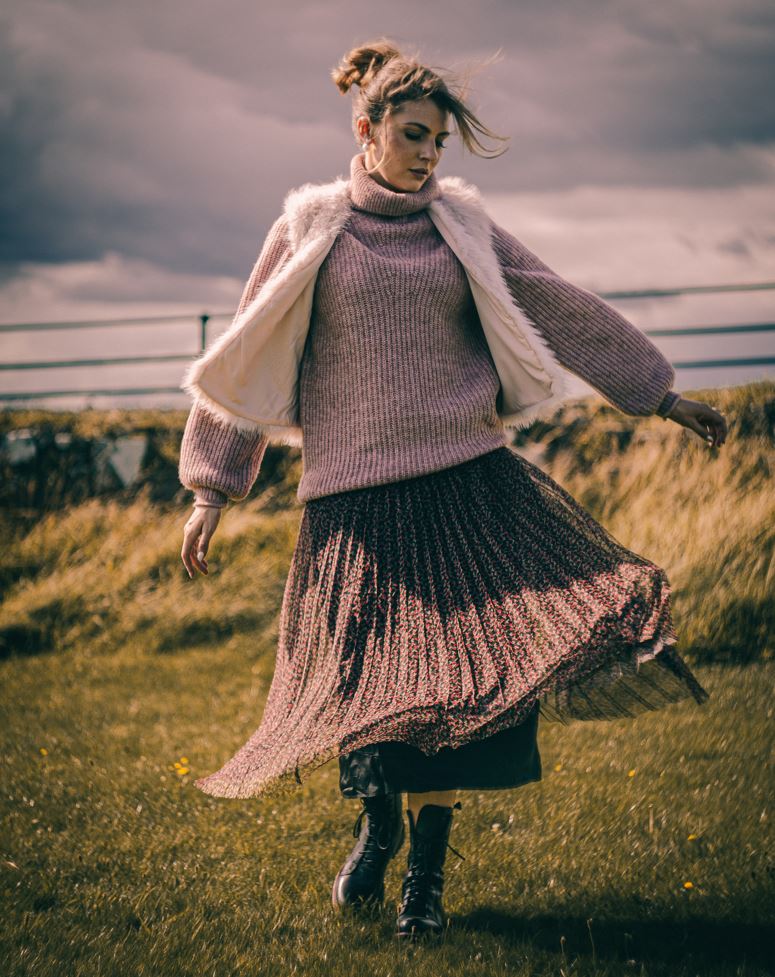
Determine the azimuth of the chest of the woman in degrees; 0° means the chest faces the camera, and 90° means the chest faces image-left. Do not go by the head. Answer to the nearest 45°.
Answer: approximately 0°
